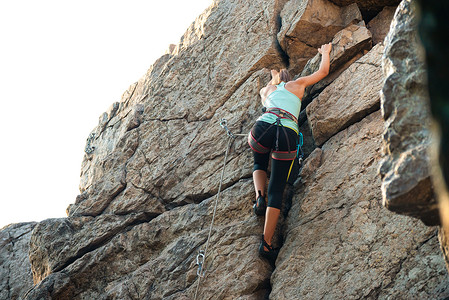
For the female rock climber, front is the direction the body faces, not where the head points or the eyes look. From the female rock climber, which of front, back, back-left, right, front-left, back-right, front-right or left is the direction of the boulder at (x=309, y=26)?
front-right

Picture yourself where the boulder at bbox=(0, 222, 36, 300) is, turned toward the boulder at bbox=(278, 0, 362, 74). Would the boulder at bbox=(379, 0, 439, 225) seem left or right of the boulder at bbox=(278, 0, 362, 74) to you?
right

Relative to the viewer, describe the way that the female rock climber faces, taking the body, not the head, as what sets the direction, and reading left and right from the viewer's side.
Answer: facing away from the viewer
